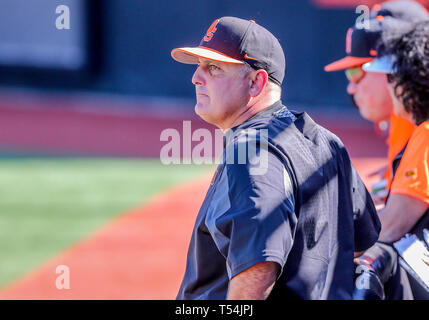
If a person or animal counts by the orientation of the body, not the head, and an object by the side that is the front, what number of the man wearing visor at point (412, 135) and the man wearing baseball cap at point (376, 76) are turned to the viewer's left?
2

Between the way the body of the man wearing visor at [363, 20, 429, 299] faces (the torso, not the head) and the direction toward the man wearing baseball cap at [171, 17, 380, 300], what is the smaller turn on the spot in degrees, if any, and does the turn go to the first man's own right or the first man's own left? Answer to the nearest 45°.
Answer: approximately 45° to the first man's own left

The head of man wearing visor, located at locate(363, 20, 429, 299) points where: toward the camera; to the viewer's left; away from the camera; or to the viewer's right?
to the viewer's left

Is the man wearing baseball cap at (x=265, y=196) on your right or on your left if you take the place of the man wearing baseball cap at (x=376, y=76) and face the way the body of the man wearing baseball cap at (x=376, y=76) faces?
on your left

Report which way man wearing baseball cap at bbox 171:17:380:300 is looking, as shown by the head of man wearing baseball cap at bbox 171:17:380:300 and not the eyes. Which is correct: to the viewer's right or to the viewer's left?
to the viewer's left

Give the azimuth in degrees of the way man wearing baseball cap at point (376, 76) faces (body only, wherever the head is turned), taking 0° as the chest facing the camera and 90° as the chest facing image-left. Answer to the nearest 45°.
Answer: approximately 90°

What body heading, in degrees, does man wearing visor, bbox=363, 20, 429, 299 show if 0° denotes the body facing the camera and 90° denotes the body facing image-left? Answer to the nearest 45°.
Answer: approximately 90°

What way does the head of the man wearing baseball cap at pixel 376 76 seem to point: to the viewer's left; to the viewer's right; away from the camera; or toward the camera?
to the viewer's left
